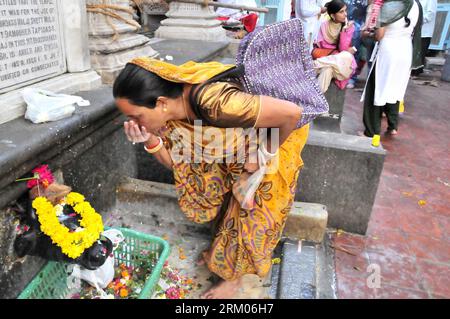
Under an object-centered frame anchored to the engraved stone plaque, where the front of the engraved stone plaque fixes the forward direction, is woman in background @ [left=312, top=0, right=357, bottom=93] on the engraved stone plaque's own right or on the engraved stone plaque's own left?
on the engraved stone plaque's own left

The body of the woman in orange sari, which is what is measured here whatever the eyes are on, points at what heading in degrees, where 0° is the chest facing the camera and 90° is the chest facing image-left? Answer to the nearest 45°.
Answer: approximately 90°

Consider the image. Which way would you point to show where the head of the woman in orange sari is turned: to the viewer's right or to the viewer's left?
to the viewer's left

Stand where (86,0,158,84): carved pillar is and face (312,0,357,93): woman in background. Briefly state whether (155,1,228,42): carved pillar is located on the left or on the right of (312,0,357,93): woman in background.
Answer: left

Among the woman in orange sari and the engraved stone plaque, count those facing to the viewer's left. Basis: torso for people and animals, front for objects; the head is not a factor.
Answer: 1

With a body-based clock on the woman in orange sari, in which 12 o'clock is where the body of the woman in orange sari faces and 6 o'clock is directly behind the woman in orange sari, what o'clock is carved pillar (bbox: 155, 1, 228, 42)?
The carved pillar is roughly at 3 o'clock from the woman in orange sari.

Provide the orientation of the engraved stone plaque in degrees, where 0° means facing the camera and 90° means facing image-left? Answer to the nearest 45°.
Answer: approximately 315°

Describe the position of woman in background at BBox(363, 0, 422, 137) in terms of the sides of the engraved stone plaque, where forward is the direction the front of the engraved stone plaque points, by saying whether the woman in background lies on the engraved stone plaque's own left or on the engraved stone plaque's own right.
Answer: on the engraved stone plaque's own left

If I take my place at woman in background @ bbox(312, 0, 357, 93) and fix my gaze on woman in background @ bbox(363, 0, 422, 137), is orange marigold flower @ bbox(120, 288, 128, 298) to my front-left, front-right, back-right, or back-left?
back-right

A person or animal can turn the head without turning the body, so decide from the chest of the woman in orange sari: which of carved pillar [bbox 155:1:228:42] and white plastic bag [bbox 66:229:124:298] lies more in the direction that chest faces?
the white plastic bag

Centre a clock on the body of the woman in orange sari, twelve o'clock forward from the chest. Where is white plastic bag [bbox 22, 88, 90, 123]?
The white plastic bag is roughly at 12 o'clock from the woman in orange sari.
